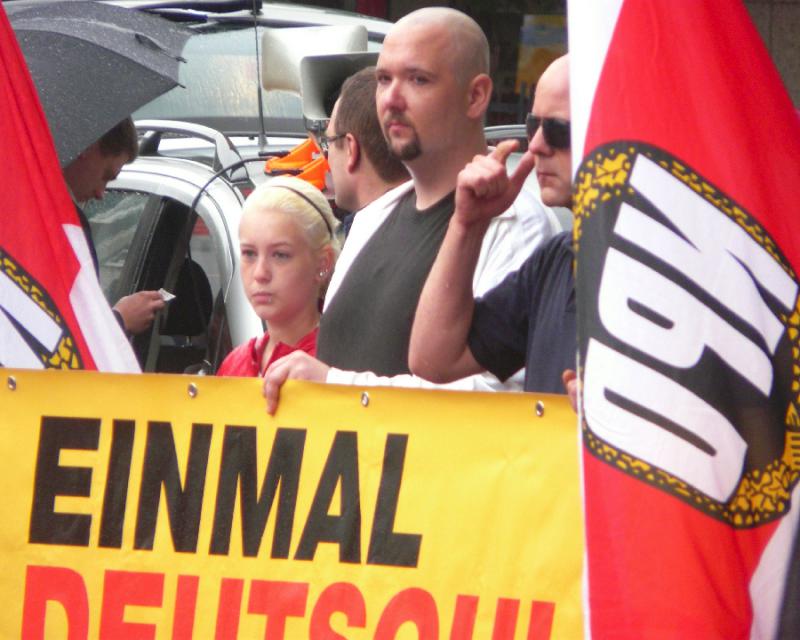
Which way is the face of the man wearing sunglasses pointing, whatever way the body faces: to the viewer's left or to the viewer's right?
to the viewer's left

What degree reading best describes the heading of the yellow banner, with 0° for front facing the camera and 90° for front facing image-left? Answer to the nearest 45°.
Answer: approximately 0°

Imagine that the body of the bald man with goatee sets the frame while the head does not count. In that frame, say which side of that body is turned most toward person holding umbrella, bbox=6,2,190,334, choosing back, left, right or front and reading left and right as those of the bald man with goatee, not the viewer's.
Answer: right

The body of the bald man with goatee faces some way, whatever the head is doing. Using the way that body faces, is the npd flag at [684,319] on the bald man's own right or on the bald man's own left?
on the bald man's own left

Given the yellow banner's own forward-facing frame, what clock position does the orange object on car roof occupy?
The orange object on car roof is roughly at 6 o'clock from the yellow banner.

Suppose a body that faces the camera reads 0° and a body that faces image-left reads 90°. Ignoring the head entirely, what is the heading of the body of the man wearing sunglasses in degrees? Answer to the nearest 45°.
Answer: approximately 45°

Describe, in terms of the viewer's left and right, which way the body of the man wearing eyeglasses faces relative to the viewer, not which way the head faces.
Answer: facing to the left of the viewer

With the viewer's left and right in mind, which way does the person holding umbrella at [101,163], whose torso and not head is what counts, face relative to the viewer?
facing to the right of the viewer

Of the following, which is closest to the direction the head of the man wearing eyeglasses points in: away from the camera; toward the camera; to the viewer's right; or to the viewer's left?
to the viewer's left

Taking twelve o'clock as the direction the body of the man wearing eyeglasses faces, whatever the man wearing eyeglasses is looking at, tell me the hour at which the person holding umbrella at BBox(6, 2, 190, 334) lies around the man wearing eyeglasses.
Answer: The person holding umbrella is roughly at 1 o'clock from the man wearing eyeglasses.
